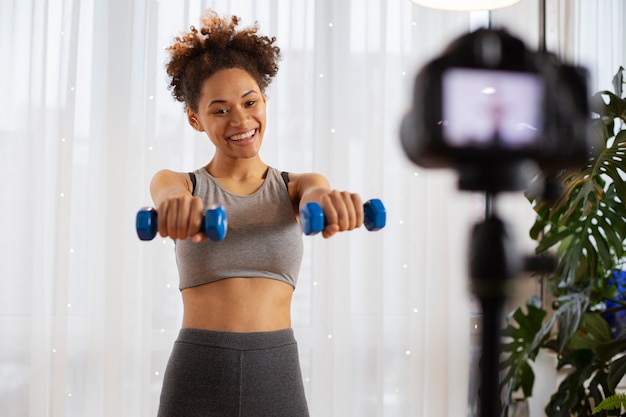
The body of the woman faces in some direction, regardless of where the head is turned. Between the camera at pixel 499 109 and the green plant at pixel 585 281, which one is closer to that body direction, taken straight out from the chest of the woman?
the camera

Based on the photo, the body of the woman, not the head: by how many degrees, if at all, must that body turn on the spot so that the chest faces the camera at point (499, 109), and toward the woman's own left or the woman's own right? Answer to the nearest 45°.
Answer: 0° — they already face it

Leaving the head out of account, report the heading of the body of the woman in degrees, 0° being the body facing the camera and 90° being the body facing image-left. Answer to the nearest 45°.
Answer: approximately 0°
